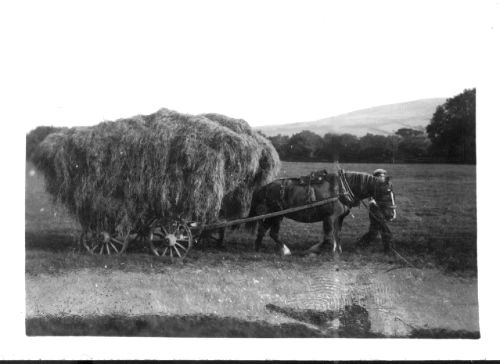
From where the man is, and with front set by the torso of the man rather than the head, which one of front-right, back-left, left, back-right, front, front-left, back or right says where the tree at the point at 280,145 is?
left

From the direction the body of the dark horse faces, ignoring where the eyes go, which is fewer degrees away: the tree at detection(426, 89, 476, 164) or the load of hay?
the tree

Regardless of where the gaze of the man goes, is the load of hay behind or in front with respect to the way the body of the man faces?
behind

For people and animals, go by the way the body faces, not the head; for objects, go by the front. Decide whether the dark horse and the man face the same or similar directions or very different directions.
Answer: same or similar directions

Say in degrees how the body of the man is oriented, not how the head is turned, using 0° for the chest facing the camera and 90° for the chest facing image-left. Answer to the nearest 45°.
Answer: approximately 270°

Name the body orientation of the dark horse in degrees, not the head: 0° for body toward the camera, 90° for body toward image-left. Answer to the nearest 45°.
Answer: approximately 270°
